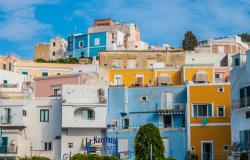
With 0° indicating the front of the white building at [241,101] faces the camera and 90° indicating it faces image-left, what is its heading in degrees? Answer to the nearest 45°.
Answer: approximately 45°
